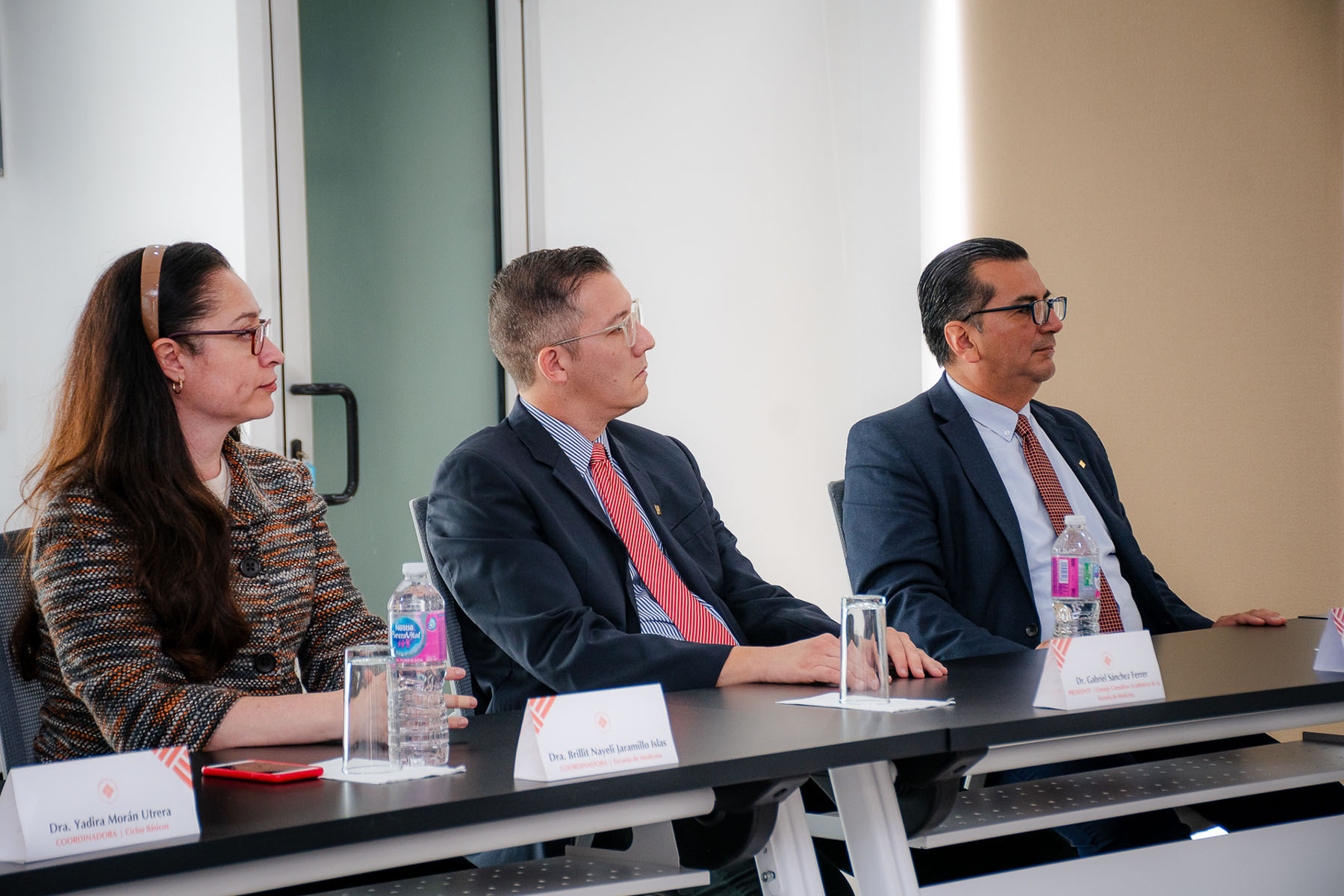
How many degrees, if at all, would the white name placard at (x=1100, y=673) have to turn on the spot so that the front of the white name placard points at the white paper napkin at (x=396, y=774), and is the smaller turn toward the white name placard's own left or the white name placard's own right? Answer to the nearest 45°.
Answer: approximately 90° to the white name placard's own right

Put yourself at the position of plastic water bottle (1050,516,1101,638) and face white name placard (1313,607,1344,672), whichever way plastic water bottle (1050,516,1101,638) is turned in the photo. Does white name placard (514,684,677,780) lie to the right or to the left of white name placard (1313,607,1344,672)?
right

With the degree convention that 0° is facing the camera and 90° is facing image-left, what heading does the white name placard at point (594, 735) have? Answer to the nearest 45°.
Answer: approximately 315°

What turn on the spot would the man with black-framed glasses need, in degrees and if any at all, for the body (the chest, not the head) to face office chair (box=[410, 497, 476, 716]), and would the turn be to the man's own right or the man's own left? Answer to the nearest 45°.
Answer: approximately 90° to the man's own right

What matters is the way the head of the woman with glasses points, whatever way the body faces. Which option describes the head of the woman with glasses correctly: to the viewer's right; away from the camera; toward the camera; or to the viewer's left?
to the viewer's right

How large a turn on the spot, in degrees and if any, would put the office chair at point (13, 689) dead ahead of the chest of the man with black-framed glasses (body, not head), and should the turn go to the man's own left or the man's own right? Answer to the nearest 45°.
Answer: approximately 90° to the man's own right

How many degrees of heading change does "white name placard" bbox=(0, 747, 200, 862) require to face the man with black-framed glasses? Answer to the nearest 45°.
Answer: approximately 90° to its left

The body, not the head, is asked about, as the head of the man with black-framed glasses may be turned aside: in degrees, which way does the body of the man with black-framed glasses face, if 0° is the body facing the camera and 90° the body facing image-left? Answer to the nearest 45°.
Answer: approximately 315°
